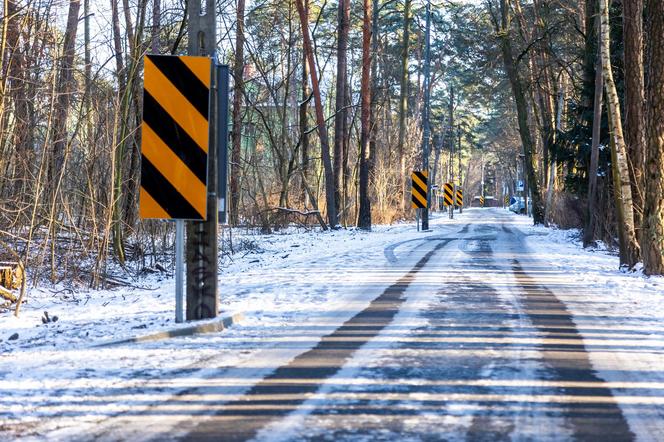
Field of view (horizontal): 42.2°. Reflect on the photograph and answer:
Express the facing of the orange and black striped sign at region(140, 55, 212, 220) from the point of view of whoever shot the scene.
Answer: facing the viewer

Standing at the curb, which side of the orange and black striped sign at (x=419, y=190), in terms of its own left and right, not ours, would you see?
front

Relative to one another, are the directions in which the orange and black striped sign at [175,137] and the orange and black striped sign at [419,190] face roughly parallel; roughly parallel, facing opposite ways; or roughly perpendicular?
roughly parallel

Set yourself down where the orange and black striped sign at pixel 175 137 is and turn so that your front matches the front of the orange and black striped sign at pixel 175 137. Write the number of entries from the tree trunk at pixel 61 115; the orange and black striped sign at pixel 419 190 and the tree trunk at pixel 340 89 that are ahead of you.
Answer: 0

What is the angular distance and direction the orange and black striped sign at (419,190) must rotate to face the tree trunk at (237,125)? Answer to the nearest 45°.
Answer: approximately 45° to its right

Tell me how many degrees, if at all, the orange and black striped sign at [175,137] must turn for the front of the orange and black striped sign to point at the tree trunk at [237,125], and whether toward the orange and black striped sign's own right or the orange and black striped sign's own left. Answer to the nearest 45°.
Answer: approximately 180°

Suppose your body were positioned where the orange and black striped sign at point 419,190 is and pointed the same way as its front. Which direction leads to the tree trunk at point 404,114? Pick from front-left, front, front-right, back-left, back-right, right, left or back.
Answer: back

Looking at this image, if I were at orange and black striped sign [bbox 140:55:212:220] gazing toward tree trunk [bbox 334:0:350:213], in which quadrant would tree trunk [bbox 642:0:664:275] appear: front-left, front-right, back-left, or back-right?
front-right

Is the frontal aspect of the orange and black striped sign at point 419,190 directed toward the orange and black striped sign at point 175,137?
yes

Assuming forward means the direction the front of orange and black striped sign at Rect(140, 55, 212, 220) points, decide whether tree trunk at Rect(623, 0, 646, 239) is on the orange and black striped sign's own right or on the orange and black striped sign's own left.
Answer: on the orange and black striped sign's own left

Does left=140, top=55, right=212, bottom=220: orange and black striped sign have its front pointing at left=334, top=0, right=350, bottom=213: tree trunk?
no

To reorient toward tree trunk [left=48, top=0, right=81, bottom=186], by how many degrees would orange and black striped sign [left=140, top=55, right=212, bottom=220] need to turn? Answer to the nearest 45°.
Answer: approximately 180°

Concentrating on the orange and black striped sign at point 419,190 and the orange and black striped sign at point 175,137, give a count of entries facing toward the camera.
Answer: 2

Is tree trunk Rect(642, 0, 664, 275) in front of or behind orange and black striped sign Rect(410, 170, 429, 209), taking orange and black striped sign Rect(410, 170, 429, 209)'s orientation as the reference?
in front

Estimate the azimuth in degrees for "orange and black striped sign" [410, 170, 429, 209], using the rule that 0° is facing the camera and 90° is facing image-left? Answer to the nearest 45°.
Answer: approximately 0°

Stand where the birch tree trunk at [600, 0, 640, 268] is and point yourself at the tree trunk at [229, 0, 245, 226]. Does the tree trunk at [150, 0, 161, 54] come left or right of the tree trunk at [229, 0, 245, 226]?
left
